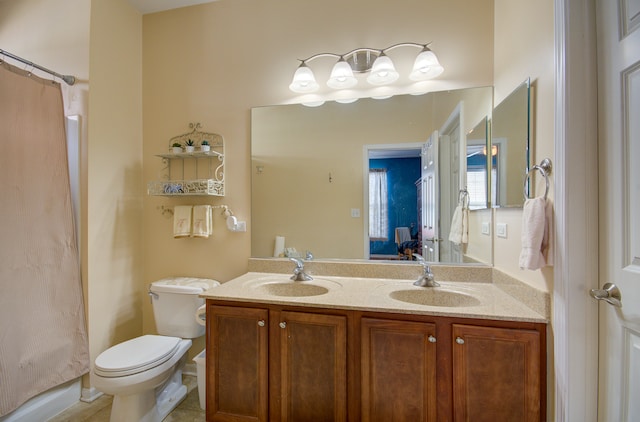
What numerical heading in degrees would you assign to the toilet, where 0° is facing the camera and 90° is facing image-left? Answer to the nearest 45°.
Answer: approximately 45°

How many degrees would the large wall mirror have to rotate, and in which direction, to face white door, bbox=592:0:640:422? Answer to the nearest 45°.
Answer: approximately 45° to its left

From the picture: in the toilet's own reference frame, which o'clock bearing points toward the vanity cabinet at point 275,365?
The vanity cabinet is roughly at 9 o'clock from the toilet.

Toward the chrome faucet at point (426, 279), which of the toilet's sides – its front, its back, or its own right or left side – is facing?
left

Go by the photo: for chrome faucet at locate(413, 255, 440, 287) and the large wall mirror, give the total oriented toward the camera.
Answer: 2

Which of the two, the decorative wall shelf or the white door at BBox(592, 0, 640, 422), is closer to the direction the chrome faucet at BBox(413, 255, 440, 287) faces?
the white door

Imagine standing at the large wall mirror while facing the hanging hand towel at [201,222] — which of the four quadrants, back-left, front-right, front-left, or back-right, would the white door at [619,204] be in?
back-left

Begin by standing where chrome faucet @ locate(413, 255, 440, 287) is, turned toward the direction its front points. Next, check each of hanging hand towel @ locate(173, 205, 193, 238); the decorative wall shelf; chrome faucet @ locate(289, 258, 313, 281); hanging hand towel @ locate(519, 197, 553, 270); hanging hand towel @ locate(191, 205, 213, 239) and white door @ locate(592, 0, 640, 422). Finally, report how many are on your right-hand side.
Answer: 4
